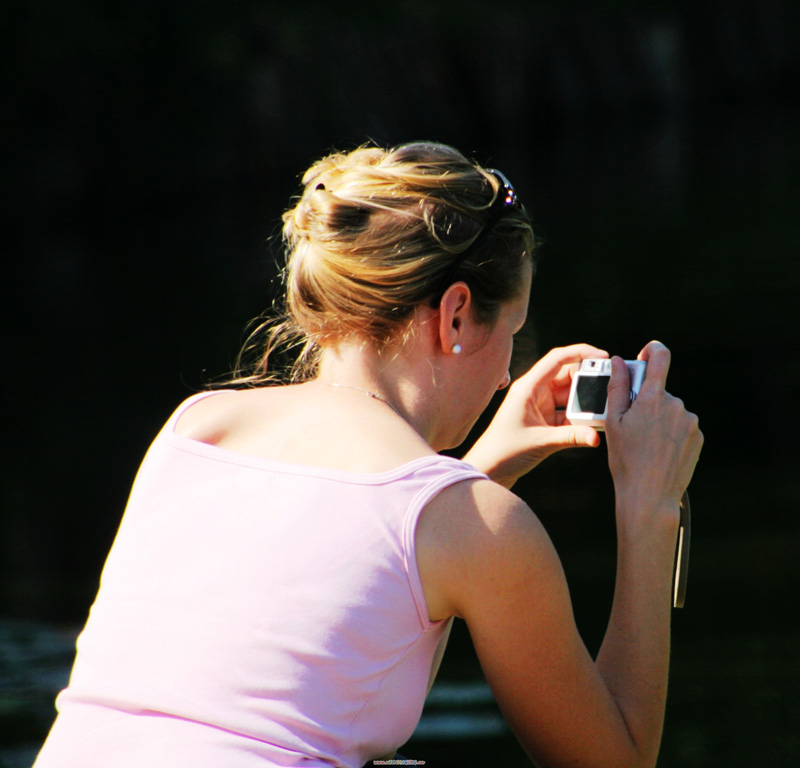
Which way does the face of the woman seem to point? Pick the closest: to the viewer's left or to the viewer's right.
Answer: to the viewer's right

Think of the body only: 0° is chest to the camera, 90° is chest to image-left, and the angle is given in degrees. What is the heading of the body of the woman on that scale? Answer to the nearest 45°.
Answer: approximately 225°
